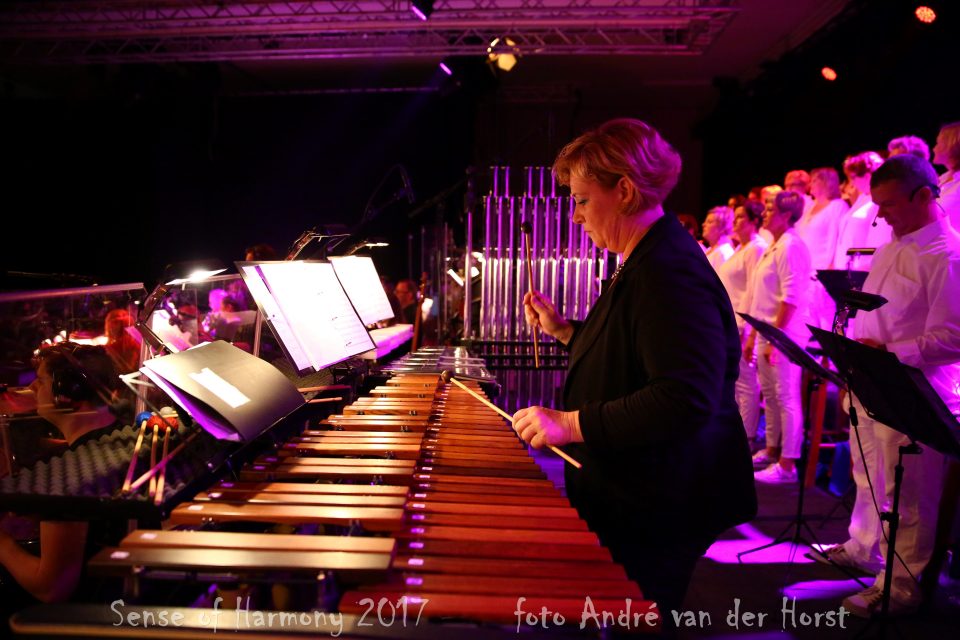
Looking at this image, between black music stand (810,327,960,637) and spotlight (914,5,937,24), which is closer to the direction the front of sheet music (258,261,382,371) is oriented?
the black music stand

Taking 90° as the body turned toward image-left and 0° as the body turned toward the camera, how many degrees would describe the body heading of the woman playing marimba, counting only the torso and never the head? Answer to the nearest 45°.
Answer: approximately 90°

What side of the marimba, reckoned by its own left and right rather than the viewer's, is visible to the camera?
right

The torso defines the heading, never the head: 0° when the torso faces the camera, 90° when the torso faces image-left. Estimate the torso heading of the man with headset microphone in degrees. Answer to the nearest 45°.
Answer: approximately 45°

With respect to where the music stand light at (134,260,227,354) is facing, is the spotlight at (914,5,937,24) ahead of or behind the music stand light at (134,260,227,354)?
ahead

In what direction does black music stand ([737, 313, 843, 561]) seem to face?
to the viewer's right

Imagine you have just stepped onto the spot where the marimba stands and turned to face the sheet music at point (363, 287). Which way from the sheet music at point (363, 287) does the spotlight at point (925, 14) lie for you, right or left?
right

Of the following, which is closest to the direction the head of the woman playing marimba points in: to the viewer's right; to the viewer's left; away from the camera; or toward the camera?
to the viewer's left

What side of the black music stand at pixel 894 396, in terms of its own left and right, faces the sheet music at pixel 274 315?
back

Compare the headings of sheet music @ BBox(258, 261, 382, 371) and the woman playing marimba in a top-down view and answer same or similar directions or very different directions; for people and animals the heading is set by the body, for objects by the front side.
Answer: very different directions

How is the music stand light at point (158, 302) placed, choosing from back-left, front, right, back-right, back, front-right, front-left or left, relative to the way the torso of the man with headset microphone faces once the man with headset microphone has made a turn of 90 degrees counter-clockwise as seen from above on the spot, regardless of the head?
right

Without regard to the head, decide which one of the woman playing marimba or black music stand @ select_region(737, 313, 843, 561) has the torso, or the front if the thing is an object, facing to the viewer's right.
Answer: the black music stand
